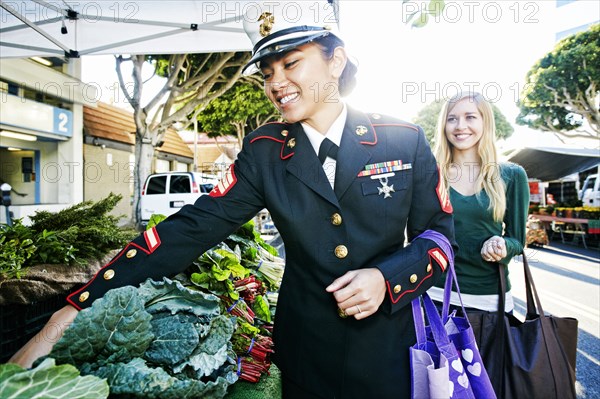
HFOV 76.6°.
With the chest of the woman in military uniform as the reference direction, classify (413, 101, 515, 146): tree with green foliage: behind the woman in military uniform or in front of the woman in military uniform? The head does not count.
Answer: behind

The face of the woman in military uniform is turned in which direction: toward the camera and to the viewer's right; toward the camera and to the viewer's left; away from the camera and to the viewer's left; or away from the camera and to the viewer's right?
toward the camera and to the viewer's left

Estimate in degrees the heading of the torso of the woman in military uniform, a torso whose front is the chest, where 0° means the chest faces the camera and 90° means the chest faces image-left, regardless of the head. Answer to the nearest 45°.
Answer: approximately 0°

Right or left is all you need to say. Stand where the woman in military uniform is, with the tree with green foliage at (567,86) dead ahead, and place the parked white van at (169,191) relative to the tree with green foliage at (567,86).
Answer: left

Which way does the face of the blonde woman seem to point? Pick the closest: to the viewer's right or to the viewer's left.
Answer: to the viewer's left

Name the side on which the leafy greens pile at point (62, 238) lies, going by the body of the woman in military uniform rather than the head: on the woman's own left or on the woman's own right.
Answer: on the woman's own right

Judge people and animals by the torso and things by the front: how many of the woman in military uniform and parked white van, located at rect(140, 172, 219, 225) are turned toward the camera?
1

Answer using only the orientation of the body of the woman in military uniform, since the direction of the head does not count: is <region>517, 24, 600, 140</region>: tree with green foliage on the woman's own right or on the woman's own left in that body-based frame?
on the woman's own left

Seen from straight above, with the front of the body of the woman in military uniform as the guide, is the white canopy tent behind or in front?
behind

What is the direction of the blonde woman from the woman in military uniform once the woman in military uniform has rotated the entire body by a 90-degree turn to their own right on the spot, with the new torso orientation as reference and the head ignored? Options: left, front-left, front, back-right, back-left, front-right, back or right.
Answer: back-right
